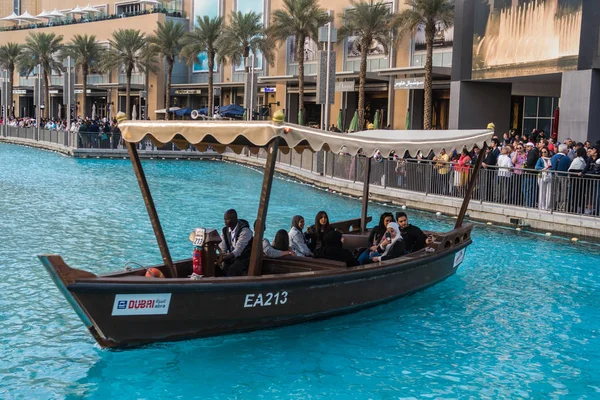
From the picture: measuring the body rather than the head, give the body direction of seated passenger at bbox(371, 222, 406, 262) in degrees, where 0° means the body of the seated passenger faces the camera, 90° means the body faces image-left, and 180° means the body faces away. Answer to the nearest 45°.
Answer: approximately 45°

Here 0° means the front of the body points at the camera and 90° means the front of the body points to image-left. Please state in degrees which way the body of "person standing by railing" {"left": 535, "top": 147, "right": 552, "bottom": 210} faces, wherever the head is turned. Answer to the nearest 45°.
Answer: approximately 0°

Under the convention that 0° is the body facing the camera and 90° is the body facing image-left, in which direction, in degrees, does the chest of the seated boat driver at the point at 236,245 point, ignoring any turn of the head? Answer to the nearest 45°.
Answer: approximately 45°

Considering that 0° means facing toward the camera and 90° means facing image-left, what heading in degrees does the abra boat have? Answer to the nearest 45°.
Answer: approximately 45°
